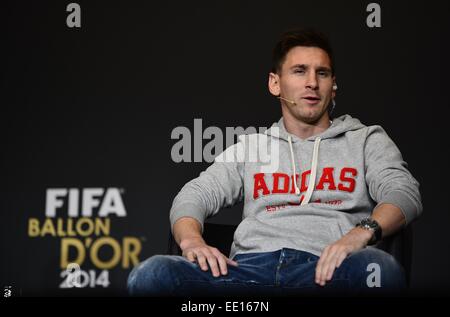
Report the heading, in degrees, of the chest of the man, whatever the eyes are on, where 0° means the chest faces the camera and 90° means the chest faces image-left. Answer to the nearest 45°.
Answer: approximately 0°
